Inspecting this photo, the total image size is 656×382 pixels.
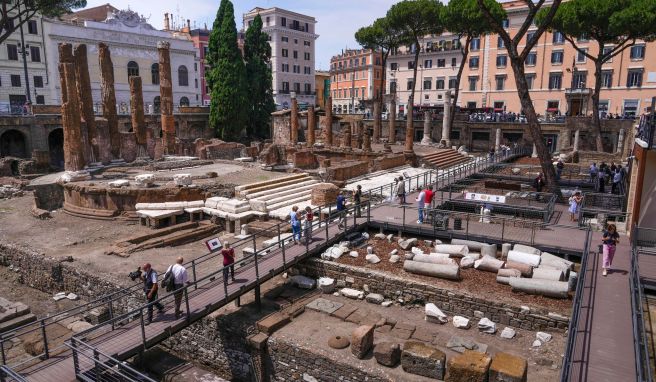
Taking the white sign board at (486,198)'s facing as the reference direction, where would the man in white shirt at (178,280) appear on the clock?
The man in white shirt is roughly at 1 o'clock from the white sign board.

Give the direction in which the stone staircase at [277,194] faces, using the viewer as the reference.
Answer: facing the viewer and to the right of the viewer

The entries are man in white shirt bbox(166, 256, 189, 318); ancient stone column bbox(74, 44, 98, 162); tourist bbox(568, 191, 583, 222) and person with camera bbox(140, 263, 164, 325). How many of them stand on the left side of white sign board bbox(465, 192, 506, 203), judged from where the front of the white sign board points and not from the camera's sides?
1

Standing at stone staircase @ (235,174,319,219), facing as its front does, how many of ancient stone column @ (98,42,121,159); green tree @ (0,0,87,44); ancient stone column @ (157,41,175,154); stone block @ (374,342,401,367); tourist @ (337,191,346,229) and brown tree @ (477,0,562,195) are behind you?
3

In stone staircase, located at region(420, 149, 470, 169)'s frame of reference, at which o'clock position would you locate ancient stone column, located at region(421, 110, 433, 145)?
The ancient stone column is roughly at 7 o'clock from the stone staircase.

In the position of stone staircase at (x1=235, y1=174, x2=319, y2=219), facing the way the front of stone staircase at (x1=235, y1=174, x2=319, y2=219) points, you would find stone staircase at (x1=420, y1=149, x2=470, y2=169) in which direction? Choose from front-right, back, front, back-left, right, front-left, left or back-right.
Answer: left

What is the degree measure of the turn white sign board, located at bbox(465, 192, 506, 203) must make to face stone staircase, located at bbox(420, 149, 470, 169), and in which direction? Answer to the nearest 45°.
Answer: approximately 180°

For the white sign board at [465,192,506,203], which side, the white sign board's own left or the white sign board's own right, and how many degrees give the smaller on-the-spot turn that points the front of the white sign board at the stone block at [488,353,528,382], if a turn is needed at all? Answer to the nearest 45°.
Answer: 0° — it already faces it

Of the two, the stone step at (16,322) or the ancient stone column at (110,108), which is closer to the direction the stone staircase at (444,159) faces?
the stone step
